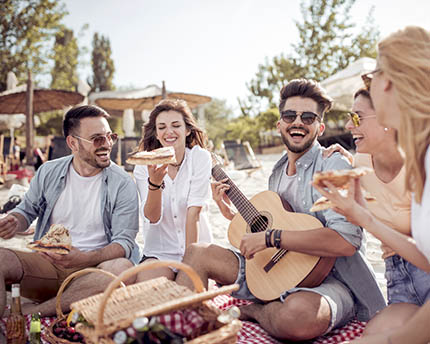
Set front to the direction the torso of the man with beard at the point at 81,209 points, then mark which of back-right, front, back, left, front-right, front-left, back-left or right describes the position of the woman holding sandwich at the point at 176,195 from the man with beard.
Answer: left

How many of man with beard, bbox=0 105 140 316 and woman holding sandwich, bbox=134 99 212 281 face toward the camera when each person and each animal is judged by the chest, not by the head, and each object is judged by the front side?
2

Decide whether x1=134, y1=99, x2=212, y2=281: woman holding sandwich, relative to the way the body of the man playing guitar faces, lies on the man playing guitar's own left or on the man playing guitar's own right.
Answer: on the man playing guitar's own right

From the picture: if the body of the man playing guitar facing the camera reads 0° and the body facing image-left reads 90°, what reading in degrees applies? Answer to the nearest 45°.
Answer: approximately 45°

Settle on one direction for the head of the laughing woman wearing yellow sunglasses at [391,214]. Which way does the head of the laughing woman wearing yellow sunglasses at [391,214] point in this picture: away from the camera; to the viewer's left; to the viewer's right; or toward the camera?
to the viewer's left

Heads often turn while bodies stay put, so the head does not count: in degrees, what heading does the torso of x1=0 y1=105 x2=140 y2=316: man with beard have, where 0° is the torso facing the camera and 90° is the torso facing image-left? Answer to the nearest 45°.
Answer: approximately 0°

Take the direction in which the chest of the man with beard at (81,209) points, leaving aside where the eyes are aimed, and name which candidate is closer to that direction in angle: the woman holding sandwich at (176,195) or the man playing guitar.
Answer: the man playing guitar

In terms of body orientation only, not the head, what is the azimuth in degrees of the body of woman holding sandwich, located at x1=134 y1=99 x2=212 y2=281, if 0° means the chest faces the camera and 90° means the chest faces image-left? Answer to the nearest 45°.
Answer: approximately 0°

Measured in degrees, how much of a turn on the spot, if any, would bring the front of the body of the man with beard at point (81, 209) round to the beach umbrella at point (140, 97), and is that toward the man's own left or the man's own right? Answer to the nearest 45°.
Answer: approximately 180°

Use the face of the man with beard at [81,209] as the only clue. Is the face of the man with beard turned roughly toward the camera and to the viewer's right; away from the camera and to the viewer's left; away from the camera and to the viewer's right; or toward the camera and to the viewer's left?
toward the camera and to the viewer's right

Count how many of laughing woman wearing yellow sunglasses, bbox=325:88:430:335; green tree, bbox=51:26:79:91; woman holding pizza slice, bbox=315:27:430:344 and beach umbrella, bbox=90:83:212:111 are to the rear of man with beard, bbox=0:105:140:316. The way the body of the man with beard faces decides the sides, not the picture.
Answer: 2

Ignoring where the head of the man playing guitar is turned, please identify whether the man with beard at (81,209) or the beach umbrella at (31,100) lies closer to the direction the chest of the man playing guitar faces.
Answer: the man with beard

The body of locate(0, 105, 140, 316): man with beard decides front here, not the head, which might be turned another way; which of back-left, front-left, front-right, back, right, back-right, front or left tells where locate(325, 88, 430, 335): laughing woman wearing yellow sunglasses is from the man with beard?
front-left
